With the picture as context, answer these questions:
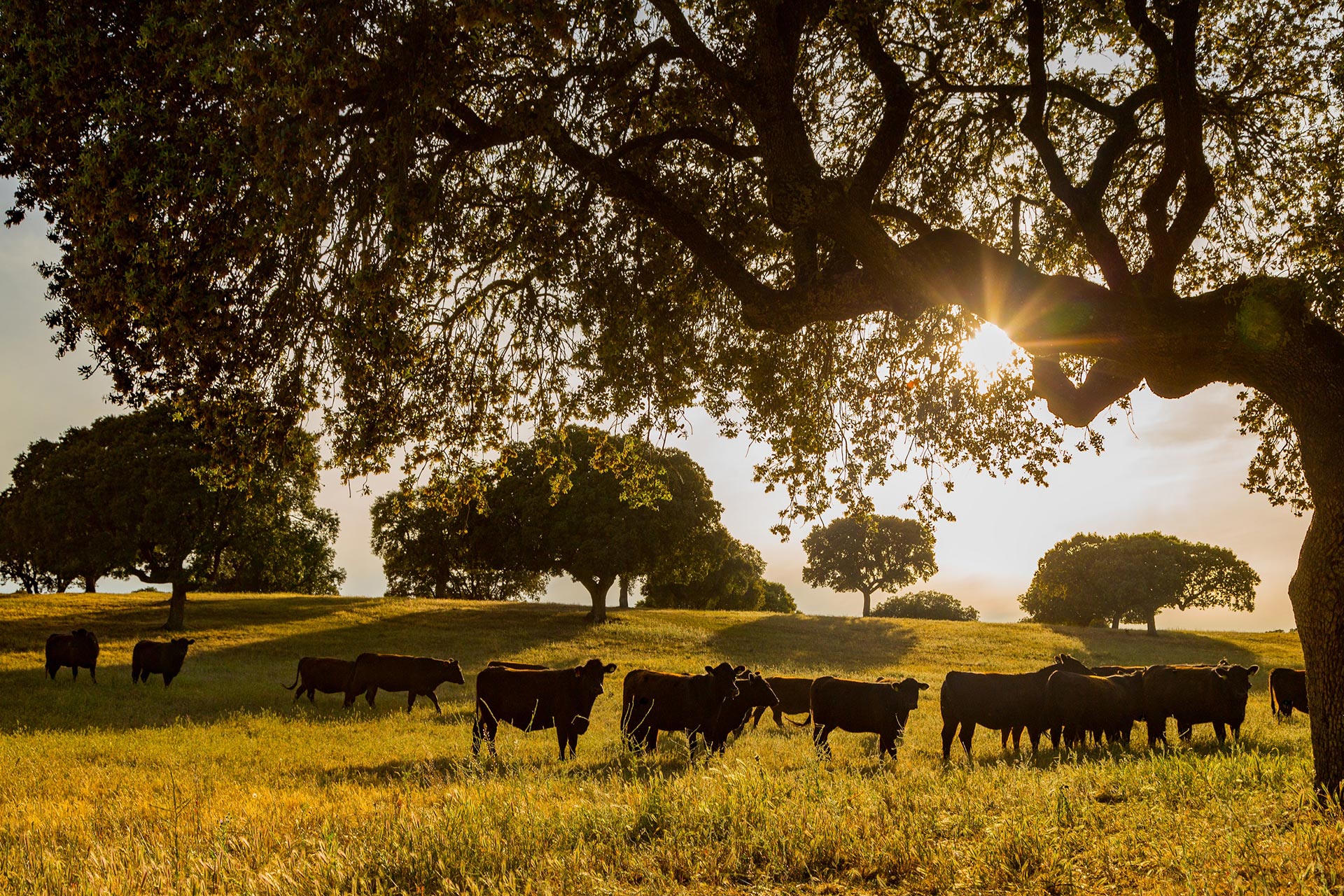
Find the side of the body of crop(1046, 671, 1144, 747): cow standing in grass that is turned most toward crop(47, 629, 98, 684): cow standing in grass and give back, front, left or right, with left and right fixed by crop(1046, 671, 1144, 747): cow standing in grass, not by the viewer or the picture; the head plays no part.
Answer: back

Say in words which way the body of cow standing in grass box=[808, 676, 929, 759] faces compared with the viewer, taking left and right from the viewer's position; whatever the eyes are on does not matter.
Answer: facing to the right of the viewer

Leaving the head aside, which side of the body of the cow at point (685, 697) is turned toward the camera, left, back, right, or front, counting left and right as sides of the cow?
right

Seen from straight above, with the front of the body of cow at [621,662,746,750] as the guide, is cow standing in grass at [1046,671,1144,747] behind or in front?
in front

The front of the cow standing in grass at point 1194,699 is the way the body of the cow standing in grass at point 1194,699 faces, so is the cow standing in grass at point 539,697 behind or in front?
behind

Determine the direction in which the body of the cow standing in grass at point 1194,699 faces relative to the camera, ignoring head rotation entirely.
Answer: to the viewer's right

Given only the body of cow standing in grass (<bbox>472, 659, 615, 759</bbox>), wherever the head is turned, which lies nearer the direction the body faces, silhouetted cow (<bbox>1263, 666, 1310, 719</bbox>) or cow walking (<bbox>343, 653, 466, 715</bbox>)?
the silhouetted cow

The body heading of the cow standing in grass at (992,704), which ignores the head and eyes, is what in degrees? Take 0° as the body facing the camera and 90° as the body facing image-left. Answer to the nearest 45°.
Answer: approximately 270°

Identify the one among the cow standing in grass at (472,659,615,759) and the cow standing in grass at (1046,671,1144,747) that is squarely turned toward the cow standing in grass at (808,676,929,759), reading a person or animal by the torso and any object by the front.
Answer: the cow standing in grass at (472,659,615,759)

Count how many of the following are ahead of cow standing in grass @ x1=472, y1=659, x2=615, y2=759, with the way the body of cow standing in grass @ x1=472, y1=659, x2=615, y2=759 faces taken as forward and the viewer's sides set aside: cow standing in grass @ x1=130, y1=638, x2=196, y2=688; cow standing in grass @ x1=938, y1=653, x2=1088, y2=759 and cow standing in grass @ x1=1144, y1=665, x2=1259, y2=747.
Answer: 2

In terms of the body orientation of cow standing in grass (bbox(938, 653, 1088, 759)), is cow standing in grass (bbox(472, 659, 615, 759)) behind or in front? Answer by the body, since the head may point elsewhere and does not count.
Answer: behind

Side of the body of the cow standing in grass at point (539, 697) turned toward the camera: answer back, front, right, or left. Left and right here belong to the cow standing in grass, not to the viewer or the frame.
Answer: right

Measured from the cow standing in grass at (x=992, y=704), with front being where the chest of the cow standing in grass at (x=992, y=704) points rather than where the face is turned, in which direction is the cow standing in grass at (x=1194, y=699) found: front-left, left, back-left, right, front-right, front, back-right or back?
front-left
